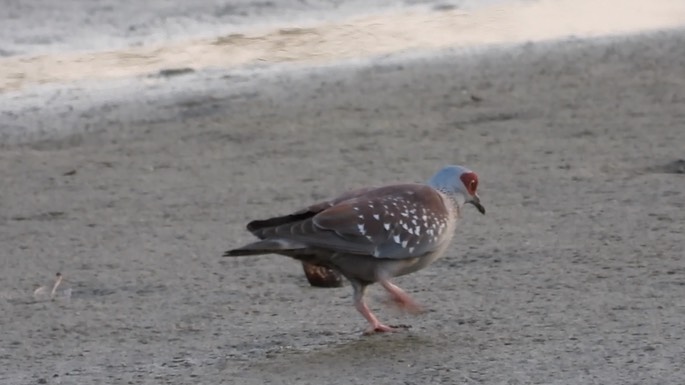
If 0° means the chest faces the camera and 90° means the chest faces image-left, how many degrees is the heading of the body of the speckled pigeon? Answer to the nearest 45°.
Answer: approximately 270°
